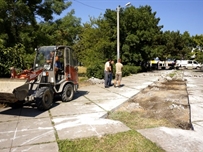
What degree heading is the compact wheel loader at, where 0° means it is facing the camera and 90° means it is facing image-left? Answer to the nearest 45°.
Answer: approximately 45°

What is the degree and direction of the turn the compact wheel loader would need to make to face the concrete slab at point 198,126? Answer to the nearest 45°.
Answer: approximately 90° to its left

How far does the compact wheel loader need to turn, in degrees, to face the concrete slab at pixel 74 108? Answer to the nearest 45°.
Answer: approximately 90° to its left

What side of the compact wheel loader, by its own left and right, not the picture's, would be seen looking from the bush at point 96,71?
back

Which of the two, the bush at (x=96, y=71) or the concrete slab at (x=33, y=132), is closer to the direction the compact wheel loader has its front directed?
the concrete slab

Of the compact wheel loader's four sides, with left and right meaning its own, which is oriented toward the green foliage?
right

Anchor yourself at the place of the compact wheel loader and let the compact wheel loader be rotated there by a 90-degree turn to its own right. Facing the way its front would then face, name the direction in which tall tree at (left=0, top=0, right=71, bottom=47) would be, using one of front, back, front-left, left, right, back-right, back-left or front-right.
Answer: front-right

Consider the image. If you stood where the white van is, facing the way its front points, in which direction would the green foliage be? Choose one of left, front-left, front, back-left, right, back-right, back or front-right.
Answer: right

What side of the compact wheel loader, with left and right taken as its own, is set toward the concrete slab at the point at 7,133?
front
